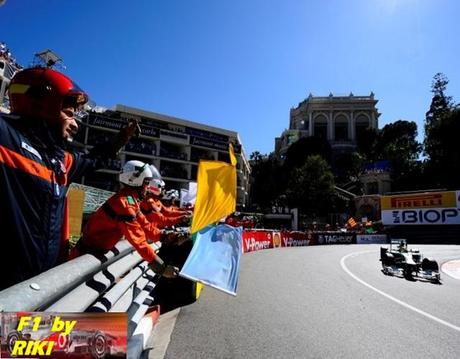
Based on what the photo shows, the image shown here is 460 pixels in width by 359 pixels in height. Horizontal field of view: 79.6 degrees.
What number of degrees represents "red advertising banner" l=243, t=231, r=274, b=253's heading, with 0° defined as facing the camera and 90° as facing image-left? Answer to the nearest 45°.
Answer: approximately 315°

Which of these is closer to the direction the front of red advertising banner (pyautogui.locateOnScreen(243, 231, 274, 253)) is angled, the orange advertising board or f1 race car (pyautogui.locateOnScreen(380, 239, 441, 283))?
the f1 race car

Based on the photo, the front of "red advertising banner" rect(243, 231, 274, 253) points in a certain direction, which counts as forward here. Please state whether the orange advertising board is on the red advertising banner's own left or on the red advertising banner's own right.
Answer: on the red advertising banner's own left

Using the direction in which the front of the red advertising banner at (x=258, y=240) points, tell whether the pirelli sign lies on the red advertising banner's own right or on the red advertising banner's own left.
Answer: on the red advertising banner's own left

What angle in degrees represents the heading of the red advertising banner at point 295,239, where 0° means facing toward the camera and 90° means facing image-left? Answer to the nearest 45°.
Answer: approximately 0°

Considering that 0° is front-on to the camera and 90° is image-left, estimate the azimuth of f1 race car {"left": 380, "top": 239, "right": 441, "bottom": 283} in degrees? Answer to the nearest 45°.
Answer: approximately 315°

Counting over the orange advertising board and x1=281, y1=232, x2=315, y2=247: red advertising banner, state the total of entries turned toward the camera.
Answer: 2
